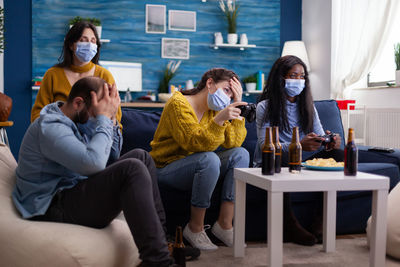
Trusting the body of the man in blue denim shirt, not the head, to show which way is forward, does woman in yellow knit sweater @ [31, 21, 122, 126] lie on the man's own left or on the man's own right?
on the man's own left

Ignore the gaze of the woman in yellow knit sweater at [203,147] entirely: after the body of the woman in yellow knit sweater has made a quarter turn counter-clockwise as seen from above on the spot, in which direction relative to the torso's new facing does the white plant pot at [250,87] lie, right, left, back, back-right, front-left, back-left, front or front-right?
front-left

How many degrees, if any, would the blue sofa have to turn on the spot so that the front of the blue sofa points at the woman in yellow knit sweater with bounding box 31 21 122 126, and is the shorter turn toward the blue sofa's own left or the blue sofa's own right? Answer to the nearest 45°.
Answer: approximately 90° to the blue sofa's own right

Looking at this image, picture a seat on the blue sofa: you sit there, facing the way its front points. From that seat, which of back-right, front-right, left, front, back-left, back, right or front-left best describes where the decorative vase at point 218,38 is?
back

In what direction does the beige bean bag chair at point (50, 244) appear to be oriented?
to the viewer's right

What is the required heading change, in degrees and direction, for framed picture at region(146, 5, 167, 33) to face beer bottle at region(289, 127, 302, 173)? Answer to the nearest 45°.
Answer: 0° — it already faces it

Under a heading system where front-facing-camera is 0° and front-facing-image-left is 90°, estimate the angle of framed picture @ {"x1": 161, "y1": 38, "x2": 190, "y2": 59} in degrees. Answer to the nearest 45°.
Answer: approximately 0°

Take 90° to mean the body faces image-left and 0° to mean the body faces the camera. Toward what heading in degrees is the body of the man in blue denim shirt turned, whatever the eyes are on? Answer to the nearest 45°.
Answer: approximately 270°

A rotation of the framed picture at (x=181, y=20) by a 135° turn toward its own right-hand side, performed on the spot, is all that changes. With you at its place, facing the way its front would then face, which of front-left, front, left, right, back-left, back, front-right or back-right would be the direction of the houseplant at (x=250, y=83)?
back-right
